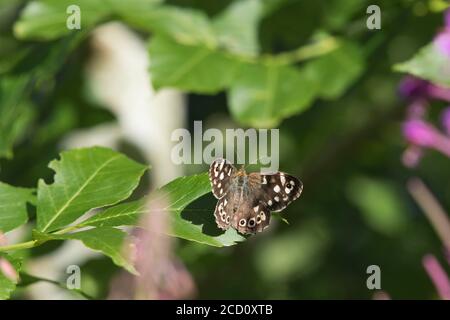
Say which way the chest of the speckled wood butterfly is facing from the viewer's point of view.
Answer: away from the camera

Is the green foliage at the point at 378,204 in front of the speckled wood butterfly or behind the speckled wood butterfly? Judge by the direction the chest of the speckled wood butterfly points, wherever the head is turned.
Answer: in front
